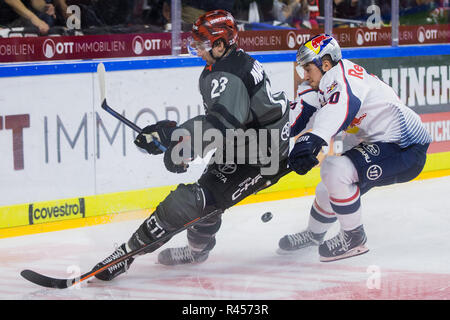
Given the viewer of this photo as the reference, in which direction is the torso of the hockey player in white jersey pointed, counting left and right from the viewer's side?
facing to the left of the viewer

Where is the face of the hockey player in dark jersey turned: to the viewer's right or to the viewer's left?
to the viewer's left

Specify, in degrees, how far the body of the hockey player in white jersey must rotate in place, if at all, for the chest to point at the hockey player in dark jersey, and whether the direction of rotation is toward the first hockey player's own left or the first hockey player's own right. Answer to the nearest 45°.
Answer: approximately 45° to the first hockey player's own left

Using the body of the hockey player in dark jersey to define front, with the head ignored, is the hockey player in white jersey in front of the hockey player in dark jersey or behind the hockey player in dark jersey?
behind

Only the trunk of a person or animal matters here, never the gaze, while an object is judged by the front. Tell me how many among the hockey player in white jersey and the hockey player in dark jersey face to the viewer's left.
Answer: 2

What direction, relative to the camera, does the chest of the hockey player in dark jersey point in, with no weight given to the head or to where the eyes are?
to the viewer's left

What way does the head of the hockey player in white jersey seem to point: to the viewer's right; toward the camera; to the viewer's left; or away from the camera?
to the viewer's left

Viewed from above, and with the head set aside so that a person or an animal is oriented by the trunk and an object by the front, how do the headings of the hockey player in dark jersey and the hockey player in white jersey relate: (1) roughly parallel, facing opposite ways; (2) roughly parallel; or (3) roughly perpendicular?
roughly parallel
